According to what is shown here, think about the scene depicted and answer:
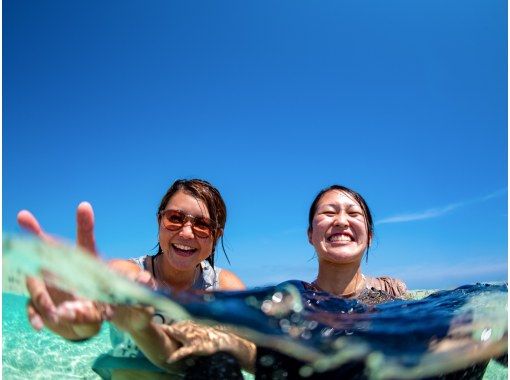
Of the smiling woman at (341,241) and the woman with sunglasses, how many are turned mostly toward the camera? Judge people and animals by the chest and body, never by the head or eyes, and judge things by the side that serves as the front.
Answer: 2

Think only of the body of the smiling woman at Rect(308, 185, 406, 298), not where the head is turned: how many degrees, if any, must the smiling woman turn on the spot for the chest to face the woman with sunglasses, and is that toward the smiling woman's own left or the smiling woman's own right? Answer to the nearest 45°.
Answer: approximately 45° to the smiling woman's own right

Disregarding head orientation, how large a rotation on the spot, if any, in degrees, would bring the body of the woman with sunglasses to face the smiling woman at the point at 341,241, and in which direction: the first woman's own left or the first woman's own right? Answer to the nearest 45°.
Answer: approximately 90° to the first woman's own left

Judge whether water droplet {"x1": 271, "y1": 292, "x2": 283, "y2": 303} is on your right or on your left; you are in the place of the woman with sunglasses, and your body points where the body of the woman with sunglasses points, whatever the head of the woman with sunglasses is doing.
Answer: on your left
